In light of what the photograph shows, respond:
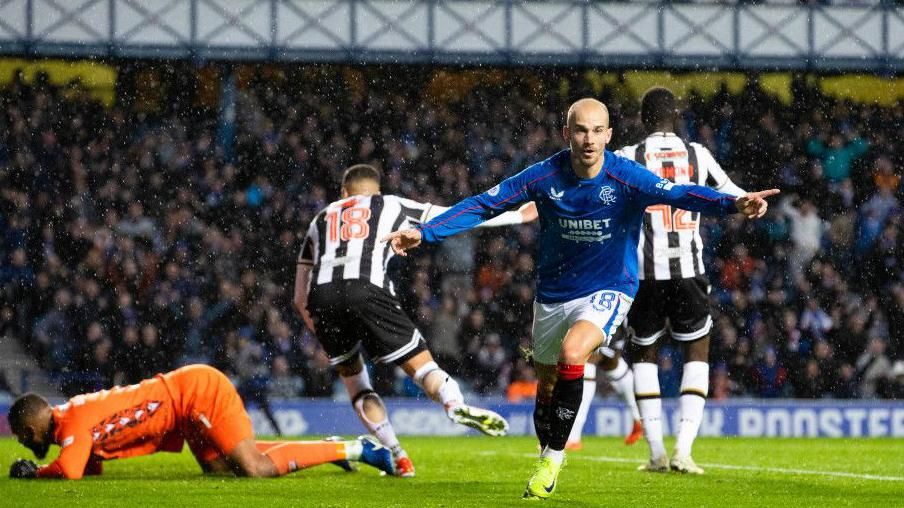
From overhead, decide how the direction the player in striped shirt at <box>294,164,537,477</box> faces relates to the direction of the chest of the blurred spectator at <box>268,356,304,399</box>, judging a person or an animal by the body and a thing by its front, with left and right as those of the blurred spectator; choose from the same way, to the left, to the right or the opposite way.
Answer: the opposite way

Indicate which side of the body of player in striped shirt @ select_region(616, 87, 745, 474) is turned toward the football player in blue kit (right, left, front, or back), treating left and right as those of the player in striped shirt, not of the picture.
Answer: back

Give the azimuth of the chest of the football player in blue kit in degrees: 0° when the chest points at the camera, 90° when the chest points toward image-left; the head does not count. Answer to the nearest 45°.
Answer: approximately 0°

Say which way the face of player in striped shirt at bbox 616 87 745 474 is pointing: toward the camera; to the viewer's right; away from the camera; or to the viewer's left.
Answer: away from the camera

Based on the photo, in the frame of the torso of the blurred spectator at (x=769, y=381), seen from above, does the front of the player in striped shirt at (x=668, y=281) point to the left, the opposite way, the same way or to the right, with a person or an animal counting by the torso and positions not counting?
the opposite way

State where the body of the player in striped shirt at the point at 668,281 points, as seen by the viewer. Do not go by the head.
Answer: away from the camera

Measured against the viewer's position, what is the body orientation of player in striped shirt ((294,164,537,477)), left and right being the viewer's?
facing away from the viewer
